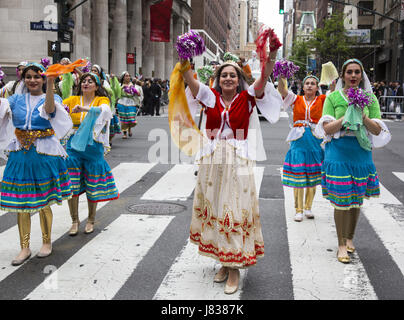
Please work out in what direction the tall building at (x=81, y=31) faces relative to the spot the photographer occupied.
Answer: facing the viewer and to the right of the viewer

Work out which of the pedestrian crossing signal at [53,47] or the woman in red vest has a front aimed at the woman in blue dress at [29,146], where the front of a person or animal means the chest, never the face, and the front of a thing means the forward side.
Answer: the pedestrian crossing signal

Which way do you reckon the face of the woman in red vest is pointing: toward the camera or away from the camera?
toward the camera

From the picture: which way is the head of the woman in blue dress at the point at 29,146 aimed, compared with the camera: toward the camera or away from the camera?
toward the camera

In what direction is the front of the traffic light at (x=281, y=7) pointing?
toward the camera

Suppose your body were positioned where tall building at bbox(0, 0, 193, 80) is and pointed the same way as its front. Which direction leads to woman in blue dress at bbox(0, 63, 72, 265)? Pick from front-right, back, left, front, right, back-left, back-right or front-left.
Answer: front-right

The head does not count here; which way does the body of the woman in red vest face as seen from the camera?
toward the camera

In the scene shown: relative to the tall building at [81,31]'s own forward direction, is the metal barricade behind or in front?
in front

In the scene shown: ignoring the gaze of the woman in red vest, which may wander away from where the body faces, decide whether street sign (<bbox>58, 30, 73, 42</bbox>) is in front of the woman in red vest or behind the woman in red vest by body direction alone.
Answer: behind
